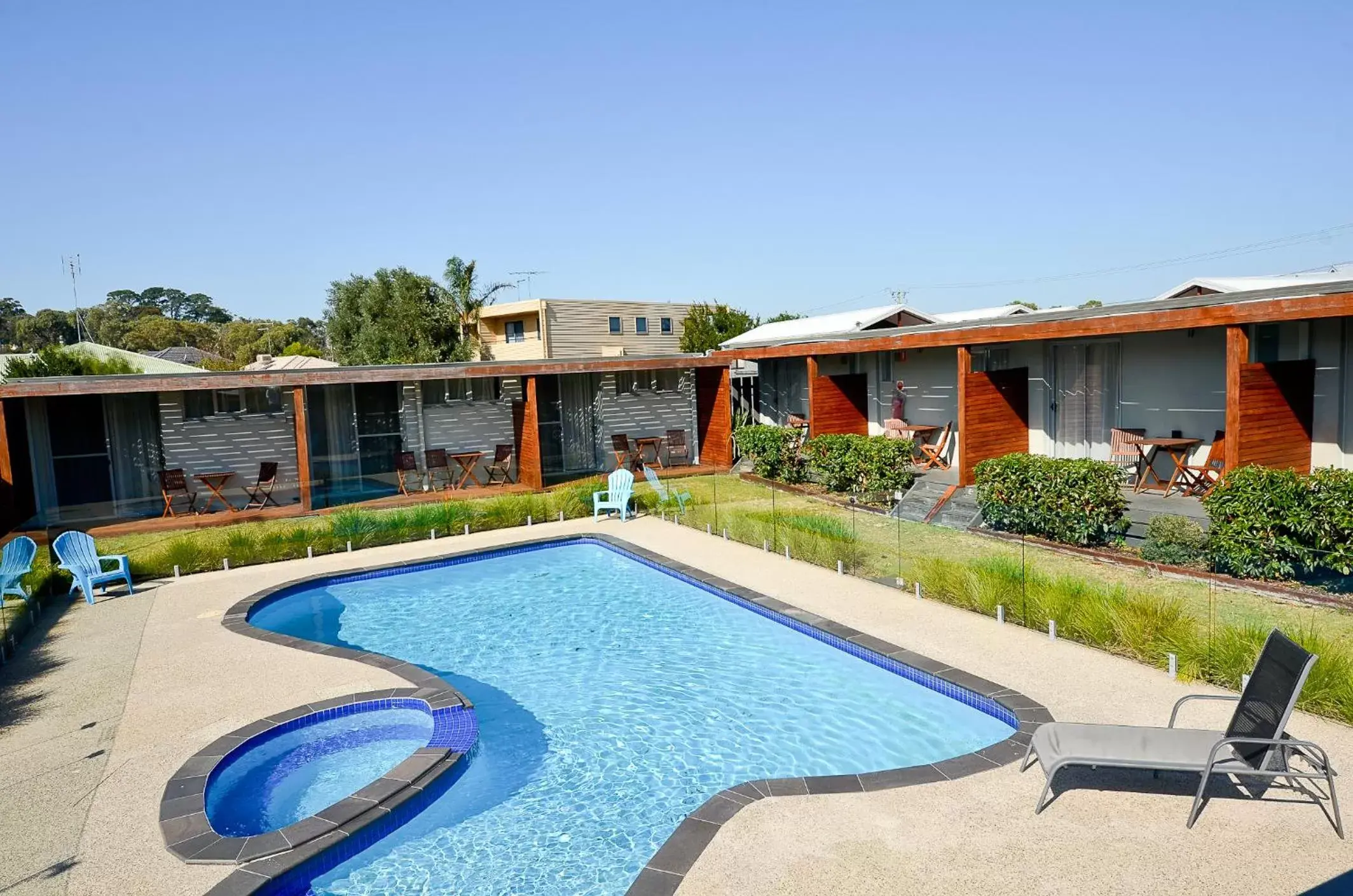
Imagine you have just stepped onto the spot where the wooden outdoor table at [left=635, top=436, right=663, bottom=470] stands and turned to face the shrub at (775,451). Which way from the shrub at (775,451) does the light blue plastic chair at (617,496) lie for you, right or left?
right

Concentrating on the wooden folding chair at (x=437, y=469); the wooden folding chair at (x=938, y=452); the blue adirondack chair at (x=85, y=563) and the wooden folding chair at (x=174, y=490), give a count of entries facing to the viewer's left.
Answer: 1

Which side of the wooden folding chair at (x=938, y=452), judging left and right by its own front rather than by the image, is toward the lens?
left

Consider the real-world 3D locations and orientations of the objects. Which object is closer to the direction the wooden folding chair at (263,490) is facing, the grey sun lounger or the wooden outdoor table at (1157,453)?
the grey sun lounger

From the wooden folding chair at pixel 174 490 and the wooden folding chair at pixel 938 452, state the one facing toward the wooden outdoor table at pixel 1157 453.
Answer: the wooden folding chair at pixel 174 490

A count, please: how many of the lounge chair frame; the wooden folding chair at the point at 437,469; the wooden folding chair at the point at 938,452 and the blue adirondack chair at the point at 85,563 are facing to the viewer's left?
2

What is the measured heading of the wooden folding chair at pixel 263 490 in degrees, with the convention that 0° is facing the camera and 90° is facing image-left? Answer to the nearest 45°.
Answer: approximately 45°

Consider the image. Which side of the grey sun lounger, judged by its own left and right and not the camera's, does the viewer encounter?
left

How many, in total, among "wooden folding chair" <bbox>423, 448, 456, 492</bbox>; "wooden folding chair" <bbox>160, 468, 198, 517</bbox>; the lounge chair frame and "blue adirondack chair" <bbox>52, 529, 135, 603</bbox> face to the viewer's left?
1

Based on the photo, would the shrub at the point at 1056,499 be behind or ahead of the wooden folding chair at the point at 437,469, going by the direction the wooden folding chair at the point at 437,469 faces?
ahead

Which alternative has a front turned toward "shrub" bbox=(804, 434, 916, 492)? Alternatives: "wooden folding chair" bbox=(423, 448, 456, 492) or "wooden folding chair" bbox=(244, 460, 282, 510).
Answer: "wooden folding chair" bbox=(423, 448, 456, 492)

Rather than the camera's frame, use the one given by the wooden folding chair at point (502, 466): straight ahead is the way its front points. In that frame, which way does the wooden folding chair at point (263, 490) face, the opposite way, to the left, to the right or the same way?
the same way

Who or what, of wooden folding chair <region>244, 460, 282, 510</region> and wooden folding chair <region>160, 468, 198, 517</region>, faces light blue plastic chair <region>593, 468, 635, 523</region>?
wooden folding chair <region>160, 468, 198, 517</region>

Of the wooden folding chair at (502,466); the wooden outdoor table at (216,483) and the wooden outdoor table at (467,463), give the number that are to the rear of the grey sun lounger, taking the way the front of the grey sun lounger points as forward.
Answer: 0

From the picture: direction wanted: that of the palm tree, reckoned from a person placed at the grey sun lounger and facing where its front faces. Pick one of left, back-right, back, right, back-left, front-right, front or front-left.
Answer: front-right

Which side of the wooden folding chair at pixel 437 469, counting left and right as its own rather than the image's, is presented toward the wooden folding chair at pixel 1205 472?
front

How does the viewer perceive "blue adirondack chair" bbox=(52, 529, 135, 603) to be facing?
facing the viewer and to the right of the viewer

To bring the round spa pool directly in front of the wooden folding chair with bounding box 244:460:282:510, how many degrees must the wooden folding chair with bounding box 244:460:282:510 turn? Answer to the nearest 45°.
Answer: approximately 45° to its left

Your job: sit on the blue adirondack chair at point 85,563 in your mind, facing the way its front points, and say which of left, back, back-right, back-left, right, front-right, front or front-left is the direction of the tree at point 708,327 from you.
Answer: left

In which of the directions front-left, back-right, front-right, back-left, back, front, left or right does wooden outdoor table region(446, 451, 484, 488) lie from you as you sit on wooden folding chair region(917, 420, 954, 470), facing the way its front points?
front

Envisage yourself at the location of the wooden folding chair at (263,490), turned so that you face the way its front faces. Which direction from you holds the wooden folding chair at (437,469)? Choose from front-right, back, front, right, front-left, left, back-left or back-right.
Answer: back-left
